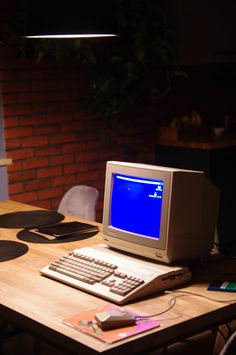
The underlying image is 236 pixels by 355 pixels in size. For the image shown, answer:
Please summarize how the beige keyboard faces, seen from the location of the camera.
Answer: facing the viewer and to the left of the viewer

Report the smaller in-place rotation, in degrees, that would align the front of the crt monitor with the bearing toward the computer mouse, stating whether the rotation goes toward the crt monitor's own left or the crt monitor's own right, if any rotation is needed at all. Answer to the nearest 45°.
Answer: approximately 45° to the crt monitor's own left

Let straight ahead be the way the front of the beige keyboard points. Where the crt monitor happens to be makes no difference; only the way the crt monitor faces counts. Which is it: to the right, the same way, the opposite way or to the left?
the same way

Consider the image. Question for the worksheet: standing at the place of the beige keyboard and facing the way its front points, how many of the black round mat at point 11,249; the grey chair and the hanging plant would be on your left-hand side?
0

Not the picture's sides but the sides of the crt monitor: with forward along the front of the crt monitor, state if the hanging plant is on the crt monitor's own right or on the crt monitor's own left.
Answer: on the crt monitor's own right

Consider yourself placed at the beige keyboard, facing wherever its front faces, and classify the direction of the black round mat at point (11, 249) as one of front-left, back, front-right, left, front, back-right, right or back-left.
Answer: right

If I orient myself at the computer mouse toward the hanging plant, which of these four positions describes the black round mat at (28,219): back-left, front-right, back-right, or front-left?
front-left

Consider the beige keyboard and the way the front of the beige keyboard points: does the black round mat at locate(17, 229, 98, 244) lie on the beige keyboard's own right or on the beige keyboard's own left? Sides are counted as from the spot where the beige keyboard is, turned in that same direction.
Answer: on the beige keyboard's own right

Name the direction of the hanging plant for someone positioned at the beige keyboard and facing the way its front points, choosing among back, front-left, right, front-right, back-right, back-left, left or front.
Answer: back-right

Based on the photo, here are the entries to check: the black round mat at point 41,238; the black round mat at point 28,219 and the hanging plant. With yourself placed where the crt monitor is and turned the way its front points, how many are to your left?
0

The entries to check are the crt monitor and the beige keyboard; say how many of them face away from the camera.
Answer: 0

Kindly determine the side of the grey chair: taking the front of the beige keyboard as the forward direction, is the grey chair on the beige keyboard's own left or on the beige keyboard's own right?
on the beige keyboard's own right
